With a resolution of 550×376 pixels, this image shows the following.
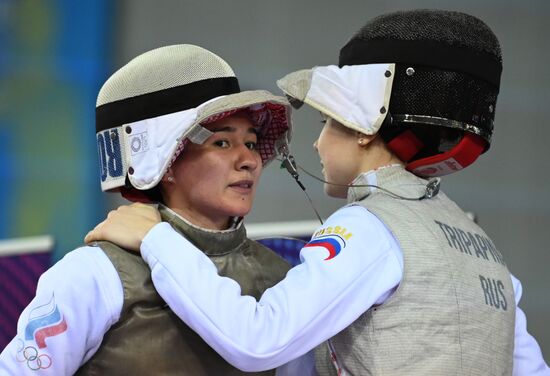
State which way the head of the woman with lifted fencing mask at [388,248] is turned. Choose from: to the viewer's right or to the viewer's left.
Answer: to the viewer's left

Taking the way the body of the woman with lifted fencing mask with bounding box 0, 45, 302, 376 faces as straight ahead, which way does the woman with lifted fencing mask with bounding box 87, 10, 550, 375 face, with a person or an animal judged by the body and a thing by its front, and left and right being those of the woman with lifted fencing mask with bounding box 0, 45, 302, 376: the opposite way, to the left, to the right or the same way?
the opposite way

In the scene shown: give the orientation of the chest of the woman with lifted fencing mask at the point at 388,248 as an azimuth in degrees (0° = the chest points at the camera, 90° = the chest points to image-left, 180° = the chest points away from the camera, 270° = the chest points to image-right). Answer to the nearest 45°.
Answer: approximately 135°

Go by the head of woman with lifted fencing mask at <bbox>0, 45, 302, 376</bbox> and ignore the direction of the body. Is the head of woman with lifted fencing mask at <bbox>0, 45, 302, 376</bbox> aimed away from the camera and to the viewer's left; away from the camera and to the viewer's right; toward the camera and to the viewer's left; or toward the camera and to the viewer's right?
toward the camera and to the viewer's right
